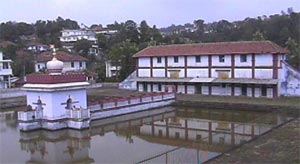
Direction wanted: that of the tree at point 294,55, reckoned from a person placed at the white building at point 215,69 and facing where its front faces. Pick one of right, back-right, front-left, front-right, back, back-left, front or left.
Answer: back-left

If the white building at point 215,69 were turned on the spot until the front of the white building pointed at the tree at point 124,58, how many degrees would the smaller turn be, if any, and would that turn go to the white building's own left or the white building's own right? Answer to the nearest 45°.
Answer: approximately 135° to the white building's own right

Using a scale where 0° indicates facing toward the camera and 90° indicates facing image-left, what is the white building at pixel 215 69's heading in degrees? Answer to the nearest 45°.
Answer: approximately 0°

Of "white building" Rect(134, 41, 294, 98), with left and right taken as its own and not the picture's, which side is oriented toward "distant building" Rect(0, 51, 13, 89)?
right

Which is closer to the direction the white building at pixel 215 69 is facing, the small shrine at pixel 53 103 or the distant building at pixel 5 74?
the small shrine

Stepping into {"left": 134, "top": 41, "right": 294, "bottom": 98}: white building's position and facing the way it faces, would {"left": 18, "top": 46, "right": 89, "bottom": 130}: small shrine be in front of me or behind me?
in front

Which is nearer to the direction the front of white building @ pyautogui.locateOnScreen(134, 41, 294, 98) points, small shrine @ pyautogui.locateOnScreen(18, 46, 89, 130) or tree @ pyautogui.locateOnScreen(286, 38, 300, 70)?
the small shrine

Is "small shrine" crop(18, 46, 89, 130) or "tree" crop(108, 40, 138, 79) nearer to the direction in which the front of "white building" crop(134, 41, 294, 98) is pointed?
the small shrine
